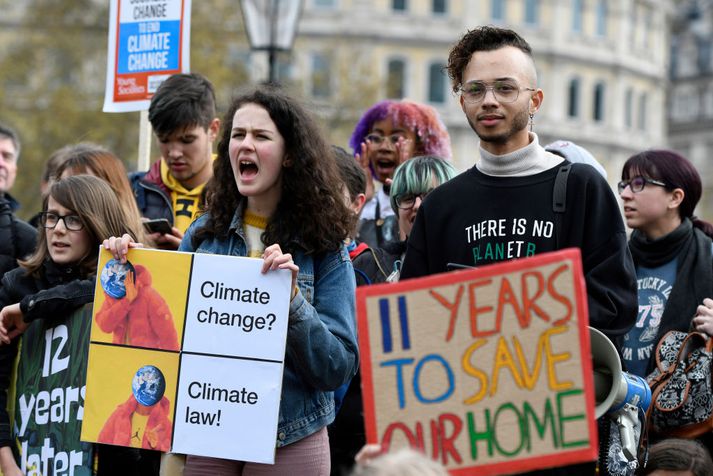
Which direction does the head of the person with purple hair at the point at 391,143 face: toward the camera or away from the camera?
toward the camera

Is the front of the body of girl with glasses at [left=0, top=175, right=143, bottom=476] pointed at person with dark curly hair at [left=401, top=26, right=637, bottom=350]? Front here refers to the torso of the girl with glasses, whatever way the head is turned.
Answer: no

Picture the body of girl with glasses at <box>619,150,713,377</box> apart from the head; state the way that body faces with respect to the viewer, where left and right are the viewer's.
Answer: facing the viewer and to the left of the viewer

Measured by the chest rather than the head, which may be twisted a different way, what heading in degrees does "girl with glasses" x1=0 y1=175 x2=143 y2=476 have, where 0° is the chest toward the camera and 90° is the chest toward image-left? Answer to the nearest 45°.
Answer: approximately 45°

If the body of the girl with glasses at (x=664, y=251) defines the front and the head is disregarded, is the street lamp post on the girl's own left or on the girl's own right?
on the girl's own right

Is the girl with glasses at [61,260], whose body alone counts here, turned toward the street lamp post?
no

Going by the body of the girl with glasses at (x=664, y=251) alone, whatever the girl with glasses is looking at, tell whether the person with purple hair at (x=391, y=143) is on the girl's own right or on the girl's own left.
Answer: on the girl's own right

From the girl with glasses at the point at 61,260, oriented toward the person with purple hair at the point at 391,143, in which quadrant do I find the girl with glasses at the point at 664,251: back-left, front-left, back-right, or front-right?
front-right

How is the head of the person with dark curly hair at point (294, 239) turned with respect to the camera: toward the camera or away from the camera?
toward the camera

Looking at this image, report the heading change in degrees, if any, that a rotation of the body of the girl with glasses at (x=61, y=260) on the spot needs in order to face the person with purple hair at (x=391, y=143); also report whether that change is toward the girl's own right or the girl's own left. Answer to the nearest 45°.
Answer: approximately 180°

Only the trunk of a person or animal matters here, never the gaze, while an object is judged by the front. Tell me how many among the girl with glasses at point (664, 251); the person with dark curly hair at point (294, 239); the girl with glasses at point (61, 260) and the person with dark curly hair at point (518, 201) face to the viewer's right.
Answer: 0

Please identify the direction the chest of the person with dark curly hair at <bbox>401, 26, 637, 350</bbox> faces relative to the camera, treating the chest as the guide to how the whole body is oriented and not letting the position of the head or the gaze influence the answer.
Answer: toward the camera

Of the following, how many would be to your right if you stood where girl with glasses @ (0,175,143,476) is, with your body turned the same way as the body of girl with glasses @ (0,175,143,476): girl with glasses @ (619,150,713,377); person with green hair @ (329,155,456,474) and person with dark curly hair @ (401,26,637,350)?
0

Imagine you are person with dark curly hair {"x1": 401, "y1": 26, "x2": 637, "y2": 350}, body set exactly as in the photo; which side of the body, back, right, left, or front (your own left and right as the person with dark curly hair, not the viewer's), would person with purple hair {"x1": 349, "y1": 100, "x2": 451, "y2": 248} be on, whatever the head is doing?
back
